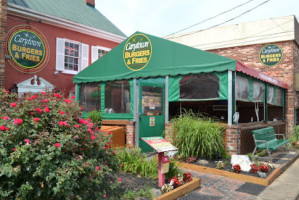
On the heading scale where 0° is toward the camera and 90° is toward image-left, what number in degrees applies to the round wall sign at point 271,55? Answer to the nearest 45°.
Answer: approximately 0°

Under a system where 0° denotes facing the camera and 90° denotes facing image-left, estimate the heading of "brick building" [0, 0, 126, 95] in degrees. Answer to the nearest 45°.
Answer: approximately 315°

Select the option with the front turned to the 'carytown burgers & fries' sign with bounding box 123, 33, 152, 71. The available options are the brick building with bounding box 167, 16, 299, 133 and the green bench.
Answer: the brick building

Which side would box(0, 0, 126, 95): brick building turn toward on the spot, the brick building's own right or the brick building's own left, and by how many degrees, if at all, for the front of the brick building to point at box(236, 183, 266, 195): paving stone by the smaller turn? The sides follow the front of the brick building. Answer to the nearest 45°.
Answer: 0° — it already faces it

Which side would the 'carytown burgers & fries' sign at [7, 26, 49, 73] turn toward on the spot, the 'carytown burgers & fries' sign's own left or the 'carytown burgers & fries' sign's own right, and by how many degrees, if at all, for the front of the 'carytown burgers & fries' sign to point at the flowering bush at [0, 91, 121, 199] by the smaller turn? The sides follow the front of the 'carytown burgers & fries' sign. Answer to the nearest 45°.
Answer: approximately 45° to the 'carytown burgers & fries' sign's own right

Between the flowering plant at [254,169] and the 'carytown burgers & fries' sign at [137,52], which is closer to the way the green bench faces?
the flowering plant

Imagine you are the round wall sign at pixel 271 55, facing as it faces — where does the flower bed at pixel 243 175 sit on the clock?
The flower bed is roughly at 12 o'clock from the round wall sign.

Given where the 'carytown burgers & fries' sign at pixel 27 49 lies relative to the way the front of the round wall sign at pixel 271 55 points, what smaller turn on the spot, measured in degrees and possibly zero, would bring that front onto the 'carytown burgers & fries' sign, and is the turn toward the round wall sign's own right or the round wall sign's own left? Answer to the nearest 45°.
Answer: approximately 45° to the round wall sign's own right
